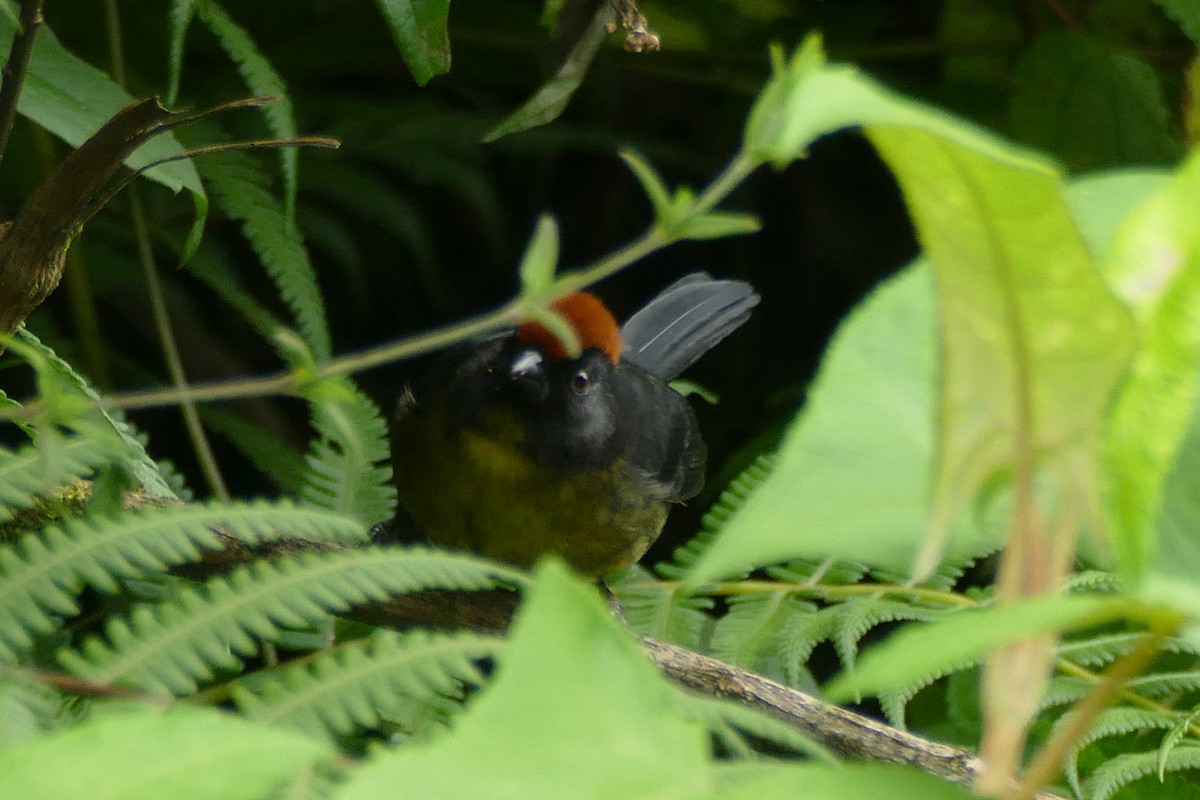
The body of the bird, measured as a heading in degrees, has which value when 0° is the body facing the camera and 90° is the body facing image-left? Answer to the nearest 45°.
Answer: approximately 45°

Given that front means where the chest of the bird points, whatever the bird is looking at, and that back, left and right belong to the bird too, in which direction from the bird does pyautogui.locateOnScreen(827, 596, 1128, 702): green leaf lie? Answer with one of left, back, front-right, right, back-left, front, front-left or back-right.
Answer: front-left

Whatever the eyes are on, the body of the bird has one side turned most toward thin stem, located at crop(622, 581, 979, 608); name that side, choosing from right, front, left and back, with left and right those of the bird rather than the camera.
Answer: left

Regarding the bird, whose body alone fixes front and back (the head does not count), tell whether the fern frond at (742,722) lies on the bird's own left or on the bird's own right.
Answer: on the bird's own left

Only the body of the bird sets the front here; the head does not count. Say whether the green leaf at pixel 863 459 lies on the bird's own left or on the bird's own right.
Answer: on the bird's own left

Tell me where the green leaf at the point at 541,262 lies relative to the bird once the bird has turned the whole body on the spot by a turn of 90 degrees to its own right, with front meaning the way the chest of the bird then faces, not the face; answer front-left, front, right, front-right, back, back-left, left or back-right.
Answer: back-left

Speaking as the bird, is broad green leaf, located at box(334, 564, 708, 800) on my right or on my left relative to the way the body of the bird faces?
on my left

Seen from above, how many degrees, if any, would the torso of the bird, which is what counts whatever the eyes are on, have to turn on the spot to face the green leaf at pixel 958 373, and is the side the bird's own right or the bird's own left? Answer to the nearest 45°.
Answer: approximately 45° to the bird's own left

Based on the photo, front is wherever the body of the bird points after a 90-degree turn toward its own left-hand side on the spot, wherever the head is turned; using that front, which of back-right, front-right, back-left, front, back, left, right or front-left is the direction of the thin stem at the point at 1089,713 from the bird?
front-right
